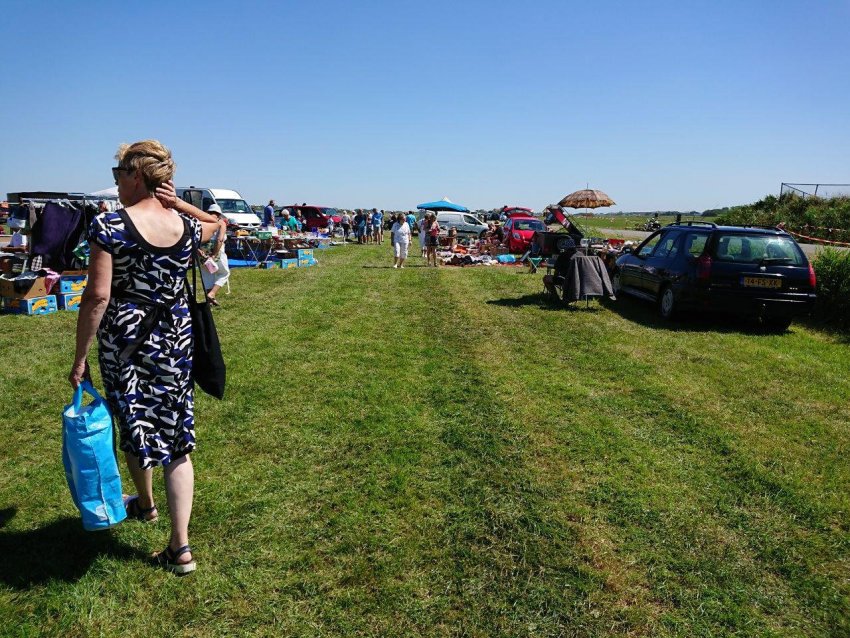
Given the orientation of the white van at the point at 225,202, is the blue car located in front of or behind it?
in front

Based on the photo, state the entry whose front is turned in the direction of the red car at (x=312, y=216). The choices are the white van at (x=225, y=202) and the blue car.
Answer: the blue car

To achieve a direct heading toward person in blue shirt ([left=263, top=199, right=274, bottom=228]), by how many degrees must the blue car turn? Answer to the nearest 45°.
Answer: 0° — it already faces them

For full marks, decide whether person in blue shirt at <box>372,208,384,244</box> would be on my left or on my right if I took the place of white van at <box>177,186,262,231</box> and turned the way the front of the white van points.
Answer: on my left

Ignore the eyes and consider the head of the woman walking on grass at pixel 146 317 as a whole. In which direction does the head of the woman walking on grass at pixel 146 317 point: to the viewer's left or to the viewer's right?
to the viewer's left

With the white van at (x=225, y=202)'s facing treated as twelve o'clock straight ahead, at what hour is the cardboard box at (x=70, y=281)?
The cardboard box is roughly at 2 o'clock from the white van.

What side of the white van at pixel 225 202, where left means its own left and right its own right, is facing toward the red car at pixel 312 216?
left
